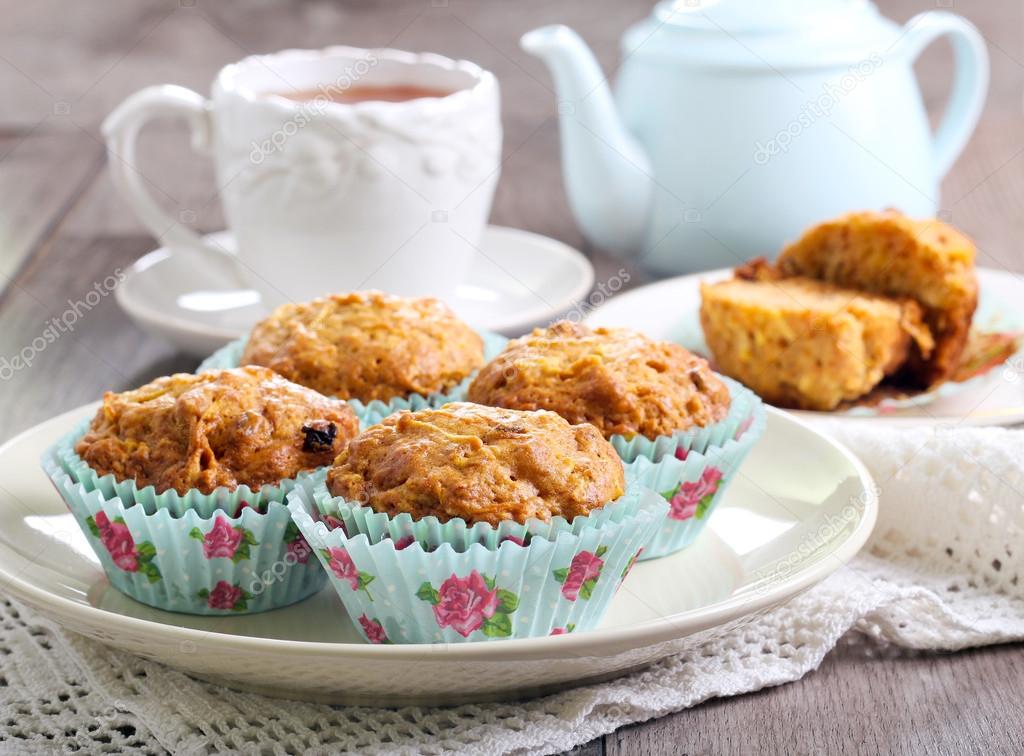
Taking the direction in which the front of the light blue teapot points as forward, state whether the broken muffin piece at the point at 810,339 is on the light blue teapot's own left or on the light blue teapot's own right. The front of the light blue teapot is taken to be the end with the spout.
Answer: on the light blue teapot's own left

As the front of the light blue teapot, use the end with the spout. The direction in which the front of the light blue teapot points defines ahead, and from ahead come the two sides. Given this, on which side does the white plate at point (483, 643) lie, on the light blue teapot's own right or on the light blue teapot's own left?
on the light blue teapot's own left

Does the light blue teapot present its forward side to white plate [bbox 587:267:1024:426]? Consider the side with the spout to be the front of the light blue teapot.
no

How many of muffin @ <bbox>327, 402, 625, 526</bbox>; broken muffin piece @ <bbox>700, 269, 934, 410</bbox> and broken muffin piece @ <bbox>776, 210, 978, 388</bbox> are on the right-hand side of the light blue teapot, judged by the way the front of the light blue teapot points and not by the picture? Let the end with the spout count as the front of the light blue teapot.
0

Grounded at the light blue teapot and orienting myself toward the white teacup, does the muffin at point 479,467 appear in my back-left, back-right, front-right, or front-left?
front-left

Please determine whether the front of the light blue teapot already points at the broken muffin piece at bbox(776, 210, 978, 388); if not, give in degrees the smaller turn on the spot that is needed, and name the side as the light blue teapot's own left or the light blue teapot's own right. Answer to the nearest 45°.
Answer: approximately 135° to the light blue teapot's own left

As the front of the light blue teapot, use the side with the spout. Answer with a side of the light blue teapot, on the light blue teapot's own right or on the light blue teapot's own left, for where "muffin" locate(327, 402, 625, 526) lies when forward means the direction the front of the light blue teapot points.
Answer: on the light blue teapot's own left

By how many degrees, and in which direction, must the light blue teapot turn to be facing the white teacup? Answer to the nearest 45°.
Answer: approximately 45° to its left

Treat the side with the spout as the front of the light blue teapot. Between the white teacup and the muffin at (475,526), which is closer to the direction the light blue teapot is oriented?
the white teacup

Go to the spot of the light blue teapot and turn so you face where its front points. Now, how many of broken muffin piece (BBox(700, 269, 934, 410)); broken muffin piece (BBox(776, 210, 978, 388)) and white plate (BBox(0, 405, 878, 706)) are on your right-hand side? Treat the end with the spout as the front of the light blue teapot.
0

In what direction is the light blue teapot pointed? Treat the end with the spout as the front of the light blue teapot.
to the viewer's left

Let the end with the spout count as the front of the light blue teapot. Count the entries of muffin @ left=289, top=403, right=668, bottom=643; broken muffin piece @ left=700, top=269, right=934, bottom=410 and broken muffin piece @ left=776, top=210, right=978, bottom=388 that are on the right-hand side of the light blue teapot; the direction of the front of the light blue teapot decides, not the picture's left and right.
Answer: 0

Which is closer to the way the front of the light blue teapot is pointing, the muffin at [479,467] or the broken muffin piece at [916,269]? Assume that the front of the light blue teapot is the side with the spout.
the muffin

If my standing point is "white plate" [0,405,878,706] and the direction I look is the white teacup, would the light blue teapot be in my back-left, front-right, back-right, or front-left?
front-right

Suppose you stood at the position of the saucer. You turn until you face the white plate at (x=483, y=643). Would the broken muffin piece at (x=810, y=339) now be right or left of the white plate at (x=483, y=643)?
left

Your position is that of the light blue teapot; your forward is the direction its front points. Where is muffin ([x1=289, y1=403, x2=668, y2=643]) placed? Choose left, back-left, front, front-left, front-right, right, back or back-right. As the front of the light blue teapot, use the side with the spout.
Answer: left
